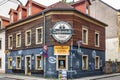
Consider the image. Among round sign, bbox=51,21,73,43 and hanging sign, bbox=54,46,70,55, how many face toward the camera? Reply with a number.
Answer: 2

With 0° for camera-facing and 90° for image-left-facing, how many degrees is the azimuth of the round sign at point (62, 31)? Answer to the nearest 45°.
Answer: approximately 0°

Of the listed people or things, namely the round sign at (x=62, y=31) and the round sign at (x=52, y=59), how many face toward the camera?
2

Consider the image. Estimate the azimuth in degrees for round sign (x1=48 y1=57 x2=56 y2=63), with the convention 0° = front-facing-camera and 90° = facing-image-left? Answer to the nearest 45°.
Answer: approximately 0°

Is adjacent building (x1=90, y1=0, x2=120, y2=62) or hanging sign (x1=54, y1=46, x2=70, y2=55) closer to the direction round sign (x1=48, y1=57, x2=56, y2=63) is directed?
the hanging sign
